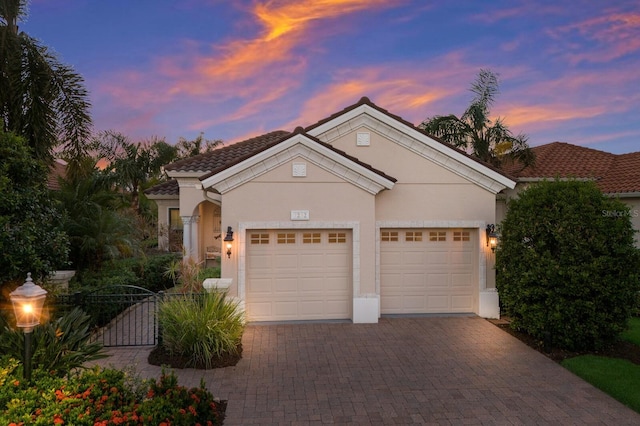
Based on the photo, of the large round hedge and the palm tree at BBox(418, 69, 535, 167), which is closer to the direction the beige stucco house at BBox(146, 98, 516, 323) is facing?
the large round hedge

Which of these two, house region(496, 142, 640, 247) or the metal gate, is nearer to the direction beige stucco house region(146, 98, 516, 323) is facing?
the metal gate

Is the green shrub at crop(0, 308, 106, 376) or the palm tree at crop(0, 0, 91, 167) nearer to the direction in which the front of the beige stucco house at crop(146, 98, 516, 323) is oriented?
the green shrub

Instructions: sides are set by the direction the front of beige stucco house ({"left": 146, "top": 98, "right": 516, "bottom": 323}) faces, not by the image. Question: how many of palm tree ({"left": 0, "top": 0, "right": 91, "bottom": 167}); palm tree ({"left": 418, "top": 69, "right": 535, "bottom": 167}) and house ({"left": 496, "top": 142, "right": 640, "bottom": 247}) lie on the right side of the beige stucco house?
1

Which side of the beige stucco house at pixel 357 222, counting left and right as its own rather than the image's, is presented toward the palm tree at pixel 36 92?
right

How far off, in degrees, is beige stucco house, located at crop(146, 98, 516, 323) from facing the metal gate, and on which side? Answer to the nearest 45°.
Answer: approximately 90° to its right

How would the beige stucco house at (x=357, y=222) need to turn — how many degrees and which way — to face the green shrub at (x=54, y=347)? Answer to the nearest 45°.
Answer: approximately 45° to its right

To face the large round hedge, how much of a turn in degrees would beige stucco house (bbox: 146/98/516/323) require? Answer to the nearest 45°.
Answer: approximately 45° to its left

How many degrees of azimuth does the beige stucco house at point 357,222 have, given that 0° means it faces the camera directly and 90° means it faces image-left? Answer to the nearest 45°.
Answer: approximately 0°

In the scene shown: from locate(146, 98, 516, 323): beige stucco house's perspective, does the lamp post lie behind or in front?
in front

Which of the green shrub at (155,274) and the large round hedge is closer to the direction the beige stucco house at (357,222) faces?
the large round hedge

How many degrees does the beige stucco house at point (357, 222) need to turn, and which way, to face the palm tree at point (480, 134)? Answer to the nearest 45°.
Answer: approximately 135° to its left
